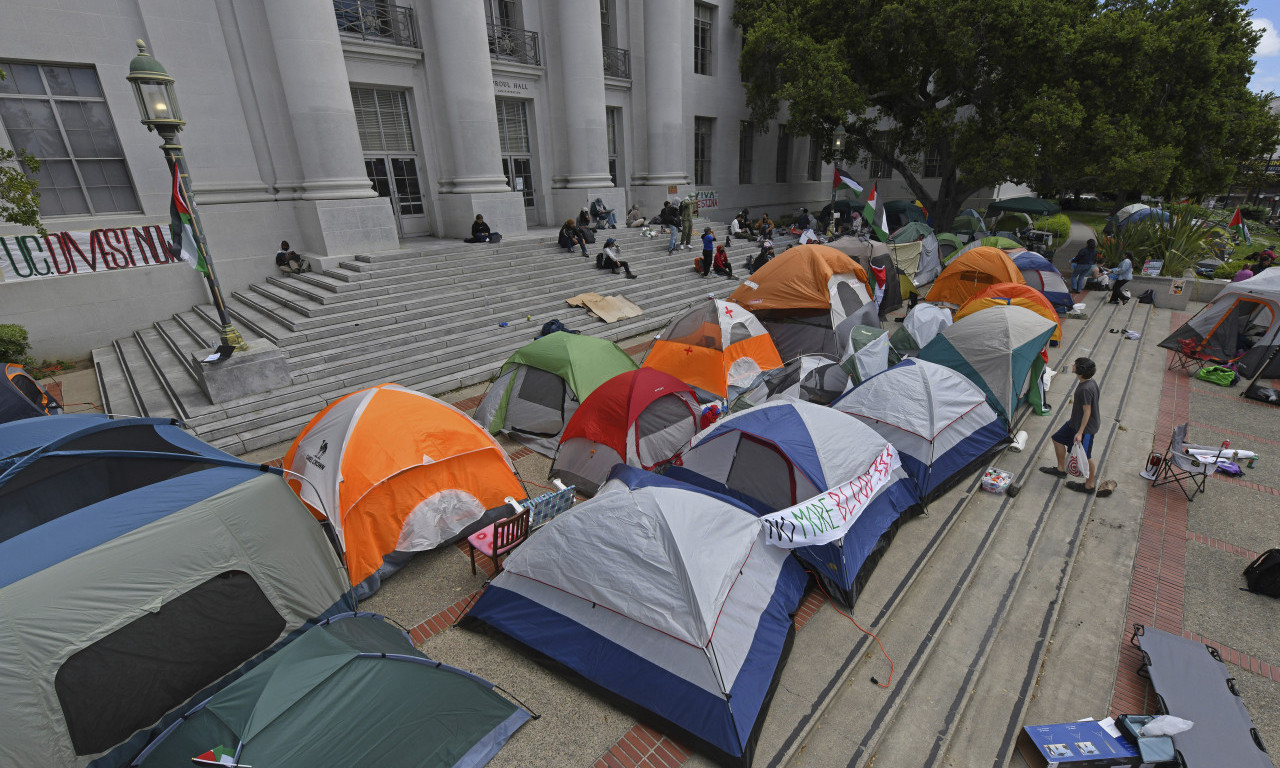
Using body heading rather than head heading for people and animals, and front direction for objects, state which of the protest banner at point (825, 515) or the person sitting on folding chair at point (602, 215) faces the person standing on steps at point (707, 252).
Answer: the person sitting on folding chair

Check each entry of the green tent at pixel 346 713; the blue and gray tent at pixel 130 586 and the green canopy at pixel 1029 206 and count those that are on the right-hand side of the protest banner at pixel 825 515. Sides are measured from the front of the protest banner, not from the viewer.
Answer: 2

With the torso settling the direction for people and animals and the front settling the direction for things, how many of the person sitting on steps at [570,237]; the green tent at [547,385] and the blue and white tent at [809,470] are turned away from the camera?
0

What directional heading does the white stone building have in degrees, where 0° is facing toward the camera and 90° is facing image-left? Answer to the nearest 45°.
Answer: approximately 315°

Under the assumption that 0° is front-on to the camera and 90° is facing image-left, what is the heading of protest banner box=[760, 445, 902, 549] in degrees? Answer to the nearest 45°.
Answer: approximately 315°

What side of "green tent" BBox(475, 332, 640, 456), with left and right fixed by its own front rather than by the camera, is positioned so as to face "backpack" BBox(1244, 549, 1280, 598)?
left

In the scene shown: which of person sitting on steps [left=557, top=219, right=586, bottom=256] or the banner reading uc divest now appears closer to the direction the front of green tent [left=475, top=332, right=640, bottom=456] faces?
the banner reading uc divest now

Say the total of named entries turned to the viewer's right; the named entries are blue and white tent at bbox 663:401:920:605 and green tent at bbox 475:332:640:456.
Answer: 0

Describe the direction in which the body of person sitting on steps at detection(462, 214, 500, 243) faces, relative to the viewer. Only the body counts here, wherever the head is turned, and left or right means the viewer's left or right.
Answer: facing the viewer and to the right of the viewer

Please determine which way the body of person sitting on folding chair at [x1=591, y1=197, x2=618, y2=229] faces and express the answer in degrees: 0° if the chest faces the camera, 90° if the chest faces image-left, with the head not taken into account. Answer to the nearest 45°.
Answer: approximately 315°

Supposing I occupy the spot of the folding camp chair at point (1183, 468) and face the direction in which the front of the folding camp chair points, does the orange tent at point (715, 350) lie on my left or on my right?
on my right

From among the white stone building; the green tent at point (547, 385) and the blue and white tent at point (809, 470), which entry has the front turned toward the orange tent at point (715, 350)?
the white stone building

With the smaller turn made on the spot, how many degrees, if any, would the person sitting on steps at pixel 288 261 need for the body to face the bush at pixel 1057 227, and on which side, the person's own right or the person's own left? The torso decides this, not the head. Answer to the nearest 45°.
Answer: approximately 45° to the person's own left

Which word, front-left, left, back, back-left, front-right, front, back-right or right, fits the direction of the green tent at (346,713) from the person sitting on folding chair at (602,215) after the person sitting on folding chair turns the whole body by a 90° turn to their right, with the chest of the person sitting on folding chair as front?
front-left

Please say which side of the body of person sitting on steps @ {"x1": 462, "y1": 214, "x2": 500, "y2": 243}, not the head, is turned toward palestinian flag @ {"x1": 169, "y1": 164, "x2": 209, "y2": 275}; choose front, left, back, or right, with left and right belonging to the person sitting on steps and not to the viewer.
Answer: right

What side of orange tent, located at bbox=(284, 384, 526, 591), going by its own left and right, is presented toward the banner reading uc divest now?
back

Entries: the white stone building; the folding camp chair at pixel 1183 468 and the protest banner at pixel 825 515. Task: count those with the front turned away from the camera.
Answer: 0
